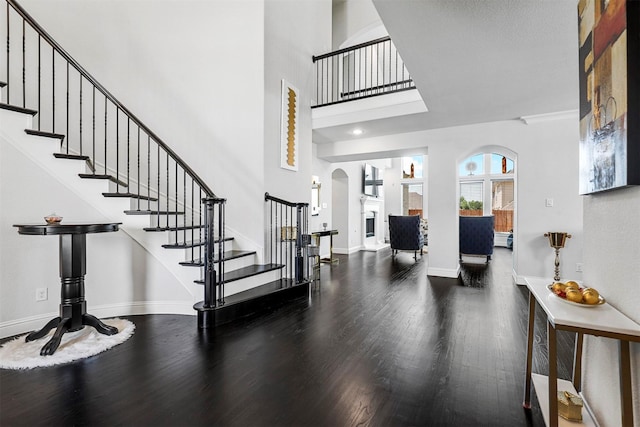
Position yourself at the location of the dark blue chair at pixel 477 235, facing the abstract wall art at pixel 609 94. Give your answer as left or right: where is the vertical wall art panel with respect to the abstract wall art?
right

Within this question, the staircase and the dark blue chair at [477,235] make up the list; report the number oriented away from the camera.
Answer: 1

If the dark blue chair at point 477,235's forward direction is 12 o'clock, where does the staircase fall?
The staircase is roughly at 7 o'clock from the dark blue chair.

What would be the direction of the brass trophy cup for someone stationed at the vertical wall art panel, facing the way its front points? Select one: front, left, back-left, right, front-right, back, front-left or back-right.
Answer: front-left

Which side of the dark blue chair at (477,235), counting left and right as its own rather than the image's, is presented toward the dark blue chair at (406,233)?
left

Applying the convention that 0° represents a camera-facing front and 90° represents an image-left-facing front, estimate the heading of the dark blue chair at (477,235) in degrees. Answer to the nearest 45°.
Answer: approximately 180°

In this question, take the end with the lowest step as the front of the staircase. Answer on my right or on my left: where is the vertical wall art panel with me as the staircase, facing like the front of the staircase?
on my left

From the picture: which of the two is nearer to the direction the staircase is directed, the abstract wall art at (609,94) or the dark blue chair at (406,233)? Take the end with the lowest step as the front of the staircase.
the abstract wall art

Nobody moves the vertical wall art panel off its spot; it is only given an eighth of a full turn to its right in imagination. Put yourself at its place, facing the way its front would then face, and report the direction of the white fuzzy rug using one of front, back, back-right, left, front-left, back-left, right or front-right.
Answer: front-right

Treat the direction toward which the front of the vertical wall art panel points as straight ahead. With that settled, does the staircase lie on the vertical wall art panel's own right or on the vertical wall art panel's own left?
on the vertical wall art panel's own right

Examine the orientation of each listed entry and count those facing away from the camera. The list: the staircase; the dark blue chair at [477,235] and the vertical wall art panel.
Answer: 1

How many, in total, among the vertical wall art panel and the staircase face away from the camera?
0

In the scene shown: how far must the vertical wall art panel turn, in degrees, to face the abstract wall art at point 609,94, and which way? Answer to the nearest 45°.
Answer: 0° — it already faces it

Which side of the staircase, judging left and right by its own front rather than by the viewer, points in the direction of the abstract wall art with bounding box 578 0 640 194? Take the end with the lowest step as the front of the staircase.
front

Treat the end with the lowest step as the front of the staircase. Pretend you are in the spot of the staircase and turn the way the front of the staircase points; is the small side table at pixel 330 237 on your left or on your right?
on your left
